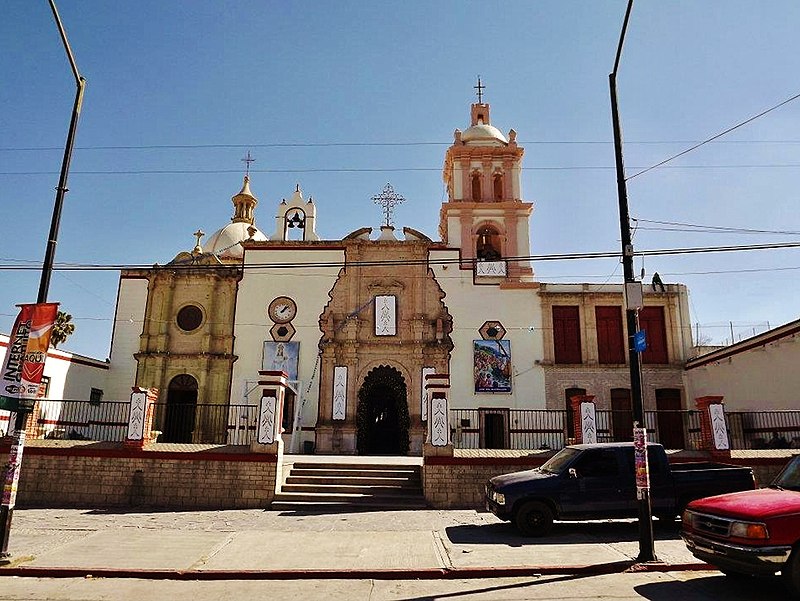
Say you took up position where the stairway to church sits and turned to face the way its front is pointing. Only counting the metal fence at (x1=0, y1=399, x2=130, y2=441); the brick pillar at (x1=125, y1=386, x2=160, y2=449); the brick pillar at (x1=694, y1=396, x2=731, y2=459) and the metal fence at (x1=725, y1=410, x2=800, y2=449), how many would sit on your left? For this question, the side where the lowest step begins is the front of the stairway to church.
2

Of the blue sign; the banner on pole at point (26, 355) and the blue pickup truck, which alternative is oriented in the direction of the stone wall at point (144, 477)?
the blue pickup truck

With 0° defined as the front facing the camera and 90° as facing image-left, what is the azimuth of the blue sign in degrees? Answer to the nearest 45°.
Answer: approximately 0°

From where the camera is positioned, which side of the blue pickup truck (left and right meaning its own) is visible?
left

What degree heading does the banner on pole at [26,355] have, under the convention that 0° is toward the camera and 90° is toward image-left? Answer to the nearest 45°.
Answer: approximately 0°

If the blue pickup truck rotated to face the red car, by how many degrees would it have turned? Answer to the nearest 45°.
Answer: approximately 135° to its left

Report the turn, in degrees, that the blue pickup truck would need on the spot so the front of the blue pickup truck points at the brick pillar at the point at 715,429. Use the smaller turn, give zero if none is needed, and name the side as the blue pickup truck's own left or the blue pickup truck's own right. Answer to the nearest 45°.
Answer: approximately 135° to the blue pickup truck's own right

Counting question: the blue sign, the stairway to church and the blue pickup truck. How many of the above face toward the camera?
2

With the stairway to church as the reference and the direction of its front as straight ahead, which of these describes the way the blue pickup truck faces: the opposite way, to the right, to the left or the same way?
to the right

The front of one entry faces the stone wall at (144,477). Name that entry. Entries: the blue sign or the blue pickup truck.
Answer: the blue pickup truck

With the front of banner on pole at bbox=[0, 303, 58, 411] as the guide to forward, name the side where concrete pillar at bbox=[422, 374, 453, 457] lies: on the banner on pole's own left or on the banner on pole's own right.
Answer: on the banner on pole's own left
